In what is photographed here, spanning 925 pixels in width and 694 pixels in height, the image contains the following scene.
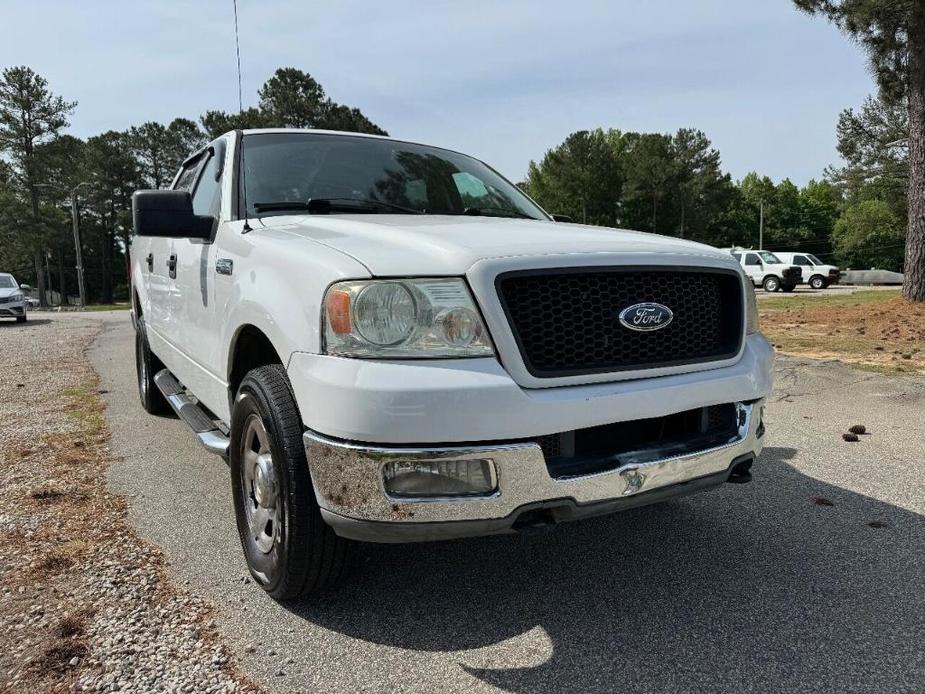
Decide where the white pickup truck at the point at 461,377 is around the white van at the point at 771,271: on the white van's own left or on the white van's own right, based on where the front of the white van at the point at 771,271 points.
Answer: on the white van's own right

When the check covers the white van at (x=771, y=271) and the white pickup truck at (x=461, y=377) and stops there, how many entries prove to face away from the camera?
0

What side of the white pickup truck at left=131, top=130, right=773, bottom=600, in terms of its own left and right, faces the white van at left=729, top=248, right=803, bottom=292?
left

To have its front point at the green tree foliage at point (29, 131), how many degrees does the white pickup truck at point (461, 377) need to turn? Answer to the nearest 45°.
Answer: approximately 180°

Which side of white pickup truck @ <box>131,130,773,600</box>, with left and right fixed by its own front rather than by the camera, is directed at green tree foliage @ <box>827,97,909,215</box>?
left

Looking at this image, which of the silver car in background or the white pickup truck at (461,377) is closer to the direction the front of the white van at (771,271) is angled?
the white pickup truck

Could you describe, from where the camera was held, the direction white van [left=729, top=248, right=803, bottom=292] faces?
facing the viewer and to the right of the viewer

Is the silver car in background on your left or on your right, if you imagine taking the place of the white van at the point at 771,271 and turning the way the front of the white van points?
on your right
